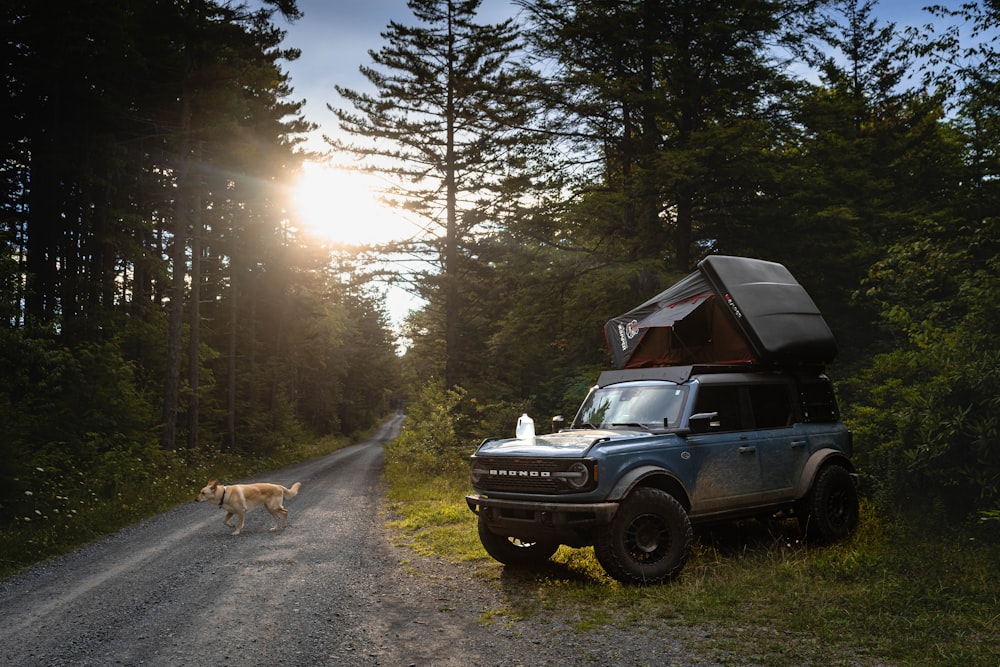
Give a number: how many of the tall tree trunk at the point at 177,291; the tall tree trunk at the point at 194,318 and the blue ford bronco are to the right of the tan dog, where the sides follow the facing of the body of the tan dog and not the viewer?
2

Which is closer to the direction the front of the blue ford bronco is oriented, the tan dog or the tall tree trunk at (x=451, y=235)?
the tan dog

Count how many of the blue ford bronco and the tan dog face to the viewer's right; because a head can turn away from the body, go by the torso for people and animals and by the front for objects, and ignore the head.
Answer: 0

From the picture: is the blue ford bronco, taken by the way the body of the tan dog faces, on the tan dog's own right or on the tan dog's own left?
on the tan dog's own left

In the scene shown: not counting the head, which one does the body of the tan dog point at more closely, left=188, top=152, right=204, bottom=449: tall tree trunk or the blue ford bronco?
the tall tree trunk

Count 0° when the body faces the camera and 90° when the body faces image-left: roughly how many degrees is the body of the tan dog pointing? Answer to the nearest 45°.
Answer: approximately 90°

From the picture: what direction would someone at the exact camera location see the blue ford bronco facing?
facing the viewer and to the left of the viewer

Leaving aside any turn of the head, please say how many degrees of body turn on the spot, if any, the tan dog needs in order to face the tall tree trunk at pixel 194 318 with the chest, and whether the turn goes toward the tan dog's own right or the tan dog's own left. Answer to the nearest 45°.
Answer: approximately 90° to the tan dog's own right

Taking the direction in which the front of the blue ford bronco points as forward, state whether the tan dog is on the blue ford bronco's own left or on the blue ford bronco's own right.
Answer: on the blue ford bronco's own right

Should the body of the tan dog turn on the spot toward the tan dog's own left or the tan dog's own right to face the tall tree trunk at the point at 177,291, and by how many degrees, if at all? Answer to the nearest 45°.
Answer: approximately 90° to the tan dog's own right

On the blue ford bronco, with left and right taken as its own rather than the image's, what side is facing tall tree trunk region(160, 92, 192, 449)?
right
